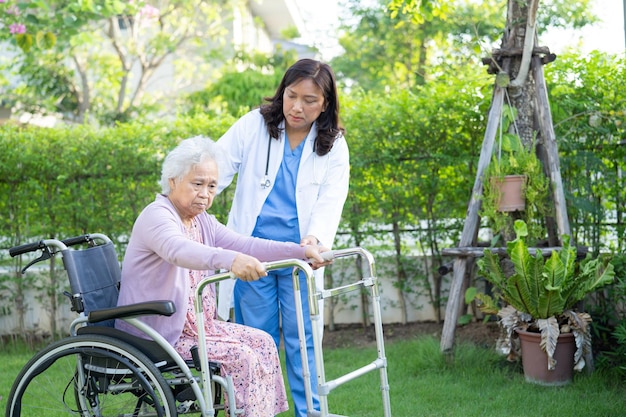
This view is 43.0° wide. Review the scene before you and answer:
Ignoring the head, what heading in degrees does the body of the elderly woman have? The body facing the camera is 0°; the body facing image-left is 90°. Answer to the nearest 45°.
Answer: approximately 315°

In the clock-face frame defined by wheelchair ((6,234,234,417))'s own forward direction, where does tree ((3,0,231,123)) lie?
The tree is roughly at 9 o'clock from the wheelchair.

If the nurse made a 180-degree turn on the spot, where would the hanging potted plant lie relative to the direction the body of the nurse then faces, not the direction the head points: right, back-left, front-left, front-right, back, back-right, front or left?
front-right

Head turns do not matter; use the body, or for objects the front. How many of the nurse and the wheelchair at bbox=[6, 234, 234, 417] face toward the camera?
1

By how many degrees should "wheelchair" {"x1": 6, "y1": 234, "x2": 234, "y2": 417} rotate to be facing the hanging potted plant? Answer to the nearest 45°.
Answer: approximately 45° to its left

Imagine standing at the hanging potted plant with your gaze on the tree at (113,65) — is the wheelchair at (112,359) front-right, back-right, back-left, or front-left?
back-left

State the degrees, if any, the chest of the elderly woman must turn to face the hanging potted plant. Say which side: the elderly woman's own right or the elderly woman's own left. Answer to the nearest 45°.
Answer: approximately 90° to the elderly woman's own left

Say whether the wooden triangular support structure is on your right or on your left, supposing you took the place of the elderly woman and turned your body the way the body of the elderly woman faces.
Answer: on your left

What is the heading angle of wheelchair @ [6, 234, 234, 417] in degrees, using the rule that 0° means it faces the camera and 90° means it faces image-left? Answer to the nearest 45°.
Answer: approximately 270°

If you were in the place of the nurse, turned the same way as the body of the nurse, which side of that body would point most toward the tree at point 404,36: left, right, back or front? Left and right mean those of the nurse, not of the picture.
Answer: back

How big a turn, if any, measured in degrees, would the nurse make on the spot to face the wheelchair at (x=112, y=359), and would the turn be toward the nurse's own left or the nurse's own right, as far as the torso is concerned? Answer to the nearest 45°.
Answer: approximately 45° to the nurse's own right
